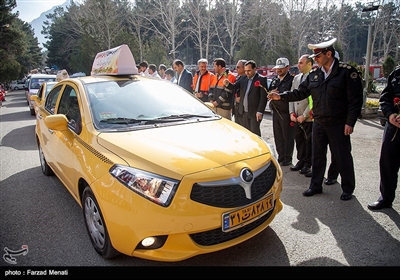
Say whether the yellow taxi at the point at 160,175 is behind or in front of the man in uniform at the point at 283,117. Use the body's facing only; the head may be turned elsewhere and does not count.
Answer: in front

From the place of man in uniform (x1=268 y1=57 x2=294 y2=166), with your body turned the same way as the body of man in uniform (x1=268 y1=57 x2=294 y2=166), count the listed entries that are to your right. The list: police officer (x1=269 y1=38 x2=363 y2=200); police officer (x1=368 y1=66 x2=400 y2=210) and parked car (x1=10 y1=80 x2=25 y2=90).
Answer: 1

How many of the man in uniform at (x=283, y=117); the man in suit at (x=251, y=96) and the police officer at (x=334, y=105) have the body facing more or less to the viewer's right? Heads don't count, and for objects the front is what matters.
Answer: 0

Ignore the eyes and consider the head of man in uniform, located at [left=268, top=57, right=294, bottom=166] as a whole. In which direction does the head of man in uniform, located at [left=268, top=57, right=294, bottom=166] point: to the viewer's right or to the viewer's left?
to the viewer's left

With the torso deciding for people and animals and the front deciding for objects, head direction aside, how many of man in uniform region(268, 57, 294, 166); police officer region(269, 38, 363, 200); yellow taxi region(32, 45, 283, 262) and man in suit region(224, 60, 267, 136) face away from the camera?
0

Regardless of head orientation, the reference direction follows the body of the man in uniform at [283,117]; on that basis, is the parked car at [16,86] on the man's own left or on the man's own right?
on the man's own right

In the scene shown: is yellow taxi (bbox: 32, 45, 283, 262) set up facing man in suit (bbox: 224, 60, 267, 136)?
no

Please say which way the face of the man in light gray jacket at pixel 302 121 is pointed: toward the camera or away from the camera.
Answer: toward the camera

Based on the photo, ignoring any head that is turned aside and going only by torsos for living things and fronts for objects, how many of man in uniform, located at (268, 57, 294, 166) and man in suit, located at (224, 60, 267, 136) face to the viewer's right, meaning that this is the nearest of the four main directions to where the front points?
0

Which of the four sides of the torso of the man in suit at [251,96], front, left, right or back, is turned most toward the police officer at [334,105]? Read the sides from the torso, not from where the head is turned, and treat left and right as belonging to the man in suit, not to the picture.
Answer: left

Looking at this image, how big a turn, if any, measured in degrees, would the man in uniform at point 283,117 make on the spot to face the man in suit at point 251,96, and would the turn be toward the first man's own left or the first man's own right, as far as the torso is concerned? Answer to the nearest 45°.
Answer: approximately 90° to the first man's own right

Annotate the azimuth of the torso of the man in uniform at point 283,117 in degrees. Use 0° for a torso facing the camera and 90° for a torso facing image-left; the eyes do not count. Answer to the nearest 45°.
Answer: approximately 45°

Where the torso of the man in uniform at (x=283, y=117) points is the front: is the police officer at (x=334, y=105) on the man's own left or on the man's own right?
on the man's own left

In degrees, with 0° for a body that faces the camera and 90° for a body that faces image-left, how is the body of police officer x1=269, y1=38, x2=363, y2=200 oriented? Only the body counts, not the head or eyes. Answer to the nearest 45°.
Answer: approximately 45°

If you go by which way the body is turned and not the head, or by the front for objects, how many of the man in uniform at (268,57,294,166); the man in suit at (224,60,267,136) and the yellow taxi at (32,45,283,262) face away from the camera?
0

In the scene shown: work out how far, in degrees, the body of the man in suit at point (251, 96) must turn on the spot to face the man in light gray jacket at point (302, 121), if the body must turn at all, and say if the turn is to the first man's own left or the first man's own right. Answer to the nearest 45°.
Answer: approximately 90° to the first man's own left

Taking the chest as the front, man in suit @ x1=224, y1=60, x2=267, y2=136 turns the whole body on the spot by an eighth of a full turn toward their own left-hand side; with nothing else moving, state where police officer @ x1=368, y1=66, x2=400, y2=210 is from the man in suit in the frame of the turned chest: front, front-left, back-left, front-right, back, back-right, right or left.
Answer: front-left

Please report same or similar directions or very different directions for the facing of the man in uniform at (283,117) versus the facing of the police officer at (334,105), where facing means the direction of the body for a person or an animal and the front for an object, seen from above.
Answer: same or similar directions

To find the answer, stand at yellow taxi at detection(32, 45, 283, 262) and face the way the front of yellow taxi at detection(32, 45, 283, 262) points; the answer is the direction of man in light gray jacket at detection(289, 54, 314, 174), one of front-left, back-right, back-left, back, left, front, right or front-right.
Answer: left
